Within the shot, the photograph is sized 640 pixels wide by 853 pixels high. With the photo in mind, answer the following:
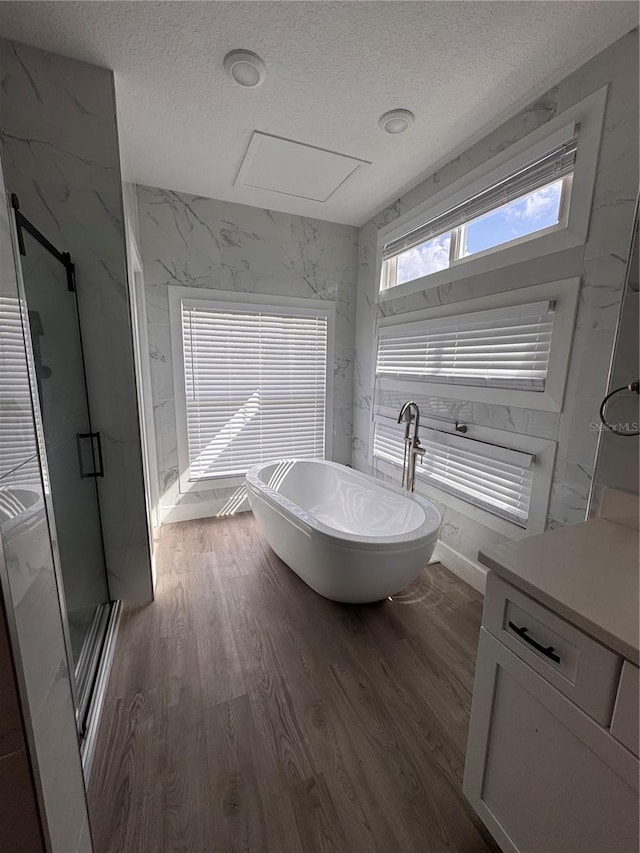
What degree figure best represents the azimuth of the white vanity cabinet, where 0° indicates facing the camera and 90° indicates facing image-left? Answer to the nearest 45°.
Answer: approximately 45°

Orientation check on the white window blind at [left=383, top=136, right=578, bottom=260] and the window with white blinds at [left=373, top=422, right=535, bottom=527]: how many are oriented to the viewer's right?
0
